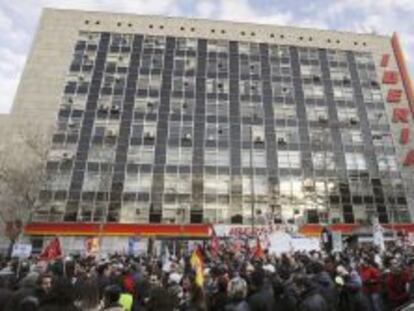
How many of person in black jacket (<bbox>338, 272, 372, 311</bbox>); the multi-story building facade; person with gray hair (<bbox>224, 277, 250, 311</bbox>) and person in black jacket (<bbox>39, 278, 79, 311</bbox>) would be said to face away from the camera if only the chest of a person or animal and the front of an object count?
3

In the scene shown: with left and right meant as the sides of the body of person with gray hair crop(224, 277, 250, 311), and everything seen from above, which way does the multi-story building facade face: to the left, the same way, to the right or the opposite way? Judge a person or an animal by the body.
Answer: the opposite way

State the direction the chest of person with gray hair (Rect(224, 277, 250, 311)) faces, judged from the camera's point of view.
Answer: away from the camera

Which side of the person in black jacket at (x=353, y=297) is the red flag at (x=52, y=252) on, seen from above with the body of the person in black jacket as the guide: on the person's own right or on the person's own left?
on the person's own left

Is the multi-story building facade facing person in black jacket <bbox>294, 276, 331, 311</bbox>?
yes

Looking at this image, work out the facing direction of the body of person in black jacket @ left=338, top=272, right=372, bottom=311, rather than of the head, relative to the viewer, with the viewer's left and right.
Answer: facing away from the viewer

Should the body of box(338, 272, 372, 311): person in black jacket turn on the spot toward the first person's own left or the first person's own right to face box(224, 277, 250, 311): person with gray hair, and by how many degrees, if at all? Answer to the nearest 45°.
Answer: approximately 135° to the first person's own left

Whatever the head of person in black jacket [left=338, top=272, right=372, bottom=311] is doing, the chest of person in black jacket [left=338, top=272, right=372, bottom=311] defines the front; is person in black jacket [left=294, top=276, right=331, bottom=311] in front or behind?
behind

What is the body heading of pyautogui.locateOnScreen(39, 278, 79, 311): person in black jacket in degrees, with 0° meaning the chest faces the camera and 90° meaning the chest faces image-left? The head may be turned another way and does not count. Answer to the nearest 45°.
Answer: approximately 180°

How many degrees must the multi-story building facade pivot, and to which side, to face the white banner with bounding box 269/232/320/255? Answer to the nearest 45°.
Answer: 0° — it already faces it

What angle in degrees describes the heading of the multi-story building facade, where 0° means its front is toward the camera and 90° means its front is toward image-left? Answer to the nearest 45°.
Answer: approximately 0°
